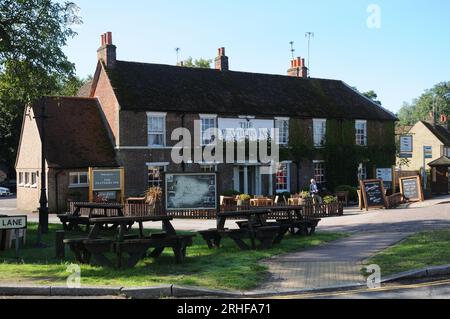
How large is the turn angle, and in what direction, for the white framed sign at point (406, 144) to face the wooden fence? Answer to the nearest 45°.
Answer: approximately 45° to its right

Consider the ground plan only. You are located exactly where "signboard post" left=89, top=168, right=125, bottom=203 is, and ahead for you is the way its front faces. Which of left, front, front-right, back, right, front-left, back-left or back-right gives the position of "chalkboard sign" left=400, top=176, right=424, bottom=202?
left

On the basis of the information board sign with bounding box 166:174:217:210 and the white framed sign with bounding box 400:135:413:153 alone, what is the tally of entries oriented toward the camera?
2

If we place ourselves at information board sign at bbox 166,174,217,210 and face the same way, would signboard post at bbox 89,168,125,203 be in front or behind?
behind

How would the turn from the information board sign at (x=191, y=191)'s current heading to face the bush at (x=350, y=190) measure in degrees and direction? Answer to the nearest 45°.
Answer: approximately 135° to its left

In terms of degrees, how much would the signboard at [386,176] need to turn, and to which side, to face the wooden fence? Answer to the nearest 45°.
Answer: approximately 45° to its right

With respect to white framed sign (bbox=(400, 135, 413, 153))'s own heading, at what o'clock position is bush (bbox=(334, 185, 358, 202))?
The bush is roughly at 2 o'clock from the white framed sign.

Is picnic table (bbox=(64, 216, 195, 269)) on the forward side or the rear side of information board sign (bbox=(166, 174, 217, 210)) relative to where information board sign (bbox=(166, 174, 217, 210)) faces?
on the forward side

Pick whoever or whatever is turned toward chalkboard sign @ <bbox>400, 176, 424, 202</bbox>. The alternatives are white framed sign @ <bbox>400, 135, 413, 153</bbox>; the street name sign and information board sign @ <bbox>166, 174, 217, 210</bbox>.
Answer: the white framed sign
